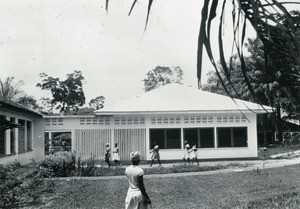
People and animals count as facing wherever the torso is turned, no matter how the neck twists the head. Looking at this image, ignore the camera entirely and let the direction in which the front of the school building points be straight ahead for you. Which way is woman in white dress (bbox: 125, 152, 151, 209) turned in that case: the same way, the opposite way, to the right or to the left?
the opposite way

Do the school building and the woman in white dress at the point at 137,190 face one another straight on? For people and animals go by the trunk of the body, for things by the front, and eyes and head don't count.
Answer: yes

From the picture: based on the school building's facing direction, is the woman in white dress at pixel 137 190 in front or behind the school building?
in front

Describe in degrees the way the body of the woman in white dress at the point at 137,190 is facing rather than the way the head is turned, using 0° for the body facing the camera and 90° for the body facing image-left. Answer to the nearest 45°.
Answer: approximately 180°

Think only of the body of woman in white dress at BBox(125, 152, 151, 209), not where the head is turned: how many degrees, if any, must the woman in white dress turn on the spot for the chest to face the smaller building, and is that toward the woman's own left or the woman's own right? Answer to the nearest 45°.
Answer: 0° — they already face it

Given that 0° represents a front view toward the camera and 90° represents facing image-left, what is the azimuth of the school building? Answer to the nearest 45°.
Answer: approximately 0°

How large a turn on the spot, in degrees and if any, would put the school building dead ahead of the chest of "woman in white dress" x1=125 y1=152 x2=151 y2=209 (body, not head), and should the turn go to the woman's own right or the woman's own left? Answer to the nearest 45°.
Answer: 0° — they already face it

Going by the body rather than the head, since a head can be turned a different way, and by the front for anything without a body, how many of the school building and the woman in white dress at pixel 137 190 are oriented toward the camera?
1
